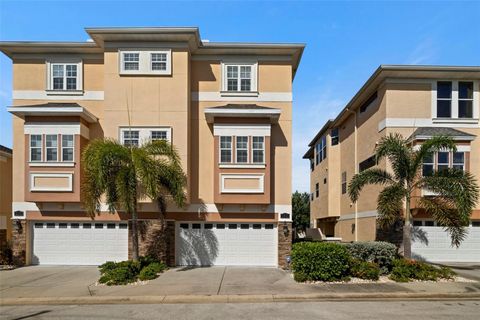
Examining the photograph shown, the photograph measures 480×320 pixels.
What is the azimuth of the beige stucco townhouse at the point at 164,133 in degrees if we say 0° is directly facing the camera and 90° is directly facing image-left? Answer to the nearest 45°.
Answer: approximately 0°

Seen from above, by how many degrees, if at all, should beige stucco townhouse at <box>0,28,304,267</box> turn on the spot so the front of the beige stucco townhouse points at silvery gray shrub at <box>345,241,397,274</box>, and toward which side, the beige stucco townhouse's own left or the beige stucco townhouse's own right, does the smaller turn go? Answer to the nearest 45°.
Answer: approximately 45° to the beige stucco townhouse's own left

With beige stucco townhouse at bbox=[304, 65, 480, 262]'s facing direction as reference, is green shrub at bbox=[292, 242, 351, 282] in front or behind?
in front

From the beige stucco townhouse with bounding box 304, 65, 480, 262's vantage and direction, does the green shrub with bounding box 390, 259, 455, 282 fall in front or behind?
in front

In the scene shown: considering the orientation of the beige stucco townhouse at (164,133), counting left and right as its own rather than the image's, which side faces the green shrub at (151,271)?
front

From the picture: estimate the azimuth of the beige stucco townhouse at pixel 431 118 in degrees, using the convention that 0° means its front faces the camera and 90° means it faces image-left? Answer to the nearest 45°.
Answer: approximately 0°

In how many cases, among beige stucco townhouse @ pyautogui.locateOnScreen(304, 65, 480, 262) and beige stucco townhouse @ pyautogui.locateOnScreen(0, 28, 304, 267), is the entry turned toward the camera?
2
